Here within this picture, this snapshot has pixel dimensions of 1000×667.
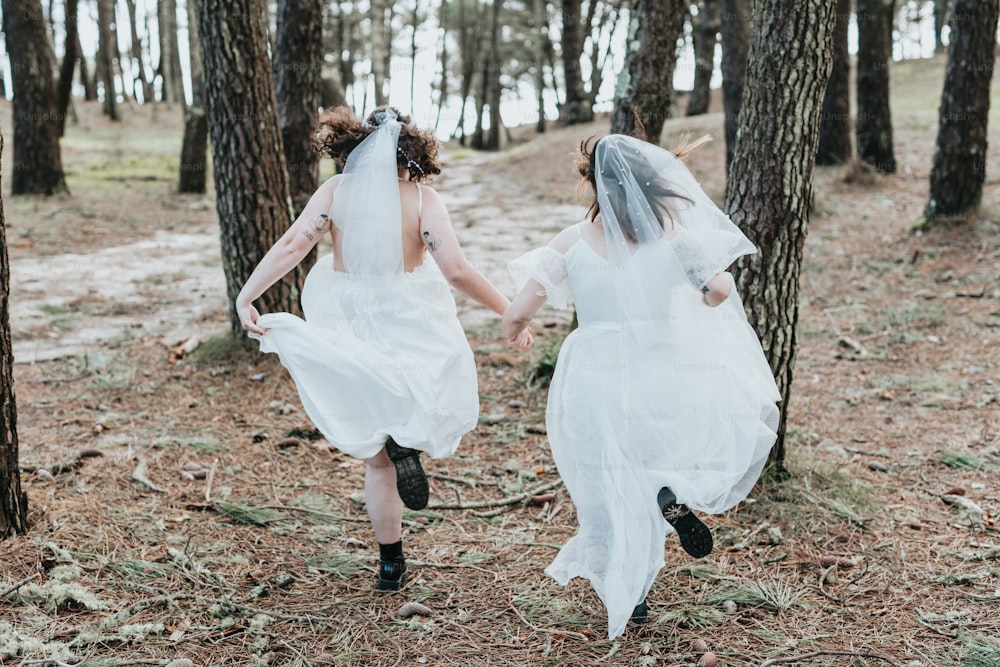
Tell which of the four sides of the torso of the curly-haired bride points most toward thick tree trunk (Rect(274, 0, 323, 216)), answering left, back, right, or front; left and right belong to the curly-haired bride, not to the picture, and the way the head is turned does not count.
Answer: front

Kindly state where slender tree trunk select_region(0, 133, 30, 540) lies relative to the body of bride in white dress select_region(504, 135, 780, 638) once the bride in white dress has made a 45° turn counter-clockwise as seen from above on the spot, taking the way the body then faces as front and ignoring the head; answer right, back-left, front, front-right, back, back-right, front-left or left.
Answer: front-left

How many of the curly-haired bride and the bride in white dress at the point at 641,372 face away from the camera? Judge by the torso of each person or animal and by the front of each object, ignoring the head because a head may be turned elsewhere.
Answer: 2

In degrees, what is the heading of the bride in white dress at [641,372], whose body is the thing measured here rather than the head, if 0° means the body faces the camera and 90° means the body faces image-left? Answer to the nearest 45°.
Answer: approximately 180°

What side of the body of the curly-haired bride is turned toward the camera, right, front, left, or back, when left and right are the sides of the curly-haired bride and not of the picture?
back

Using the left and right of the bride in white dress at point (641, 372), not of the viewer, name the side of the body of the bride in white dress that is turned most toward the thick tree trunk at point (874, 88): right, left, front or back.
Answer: front

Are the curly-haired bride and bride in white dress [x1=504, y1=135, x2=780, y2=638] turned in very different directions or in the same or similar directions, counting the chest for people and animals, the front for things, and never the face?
same or similar directions

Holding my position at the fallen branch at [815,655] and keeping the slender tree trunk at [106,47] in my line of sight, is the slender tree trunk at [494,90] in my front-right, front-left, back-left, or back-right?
front-right

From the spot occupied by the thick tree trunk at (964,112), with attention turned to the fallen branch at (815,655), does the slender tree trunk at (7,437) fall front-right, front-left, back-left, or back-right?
front-right

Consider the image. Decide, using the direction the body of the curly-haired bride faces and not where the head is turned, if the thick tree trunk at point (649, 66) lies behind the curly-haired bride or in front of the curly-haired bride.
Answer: in front

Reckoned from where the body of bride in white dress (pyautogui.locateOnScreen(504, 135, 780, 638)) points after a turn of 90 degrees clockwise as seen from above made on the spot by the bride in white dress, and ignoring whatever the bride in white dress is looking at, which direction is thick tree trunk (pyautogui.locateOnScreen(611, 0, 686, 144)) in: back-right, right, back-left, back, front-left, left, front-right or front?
left
